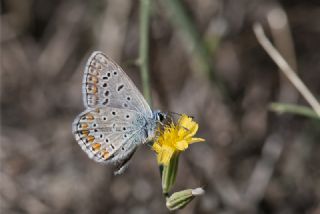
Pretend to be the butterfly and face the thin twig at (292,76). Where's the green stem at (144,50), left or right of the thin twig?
left

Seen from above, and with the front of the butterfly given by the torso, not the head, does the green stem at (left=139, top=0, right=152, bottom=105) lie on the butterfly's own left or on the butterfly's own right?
on the butterfly's own left

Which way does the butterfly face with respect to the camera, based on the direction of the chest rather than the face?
to the viewer's right

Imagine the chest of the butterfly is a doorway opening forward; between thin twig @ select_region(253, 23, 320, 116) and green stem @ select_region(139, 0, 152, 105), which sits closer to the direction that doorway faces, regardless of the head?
the thin twig
